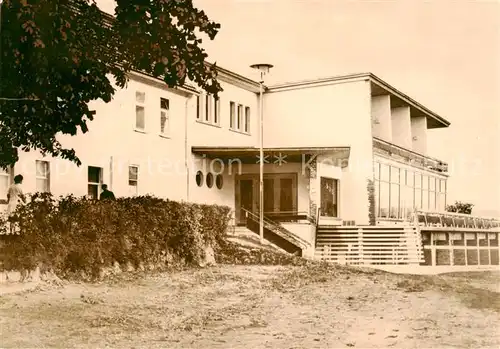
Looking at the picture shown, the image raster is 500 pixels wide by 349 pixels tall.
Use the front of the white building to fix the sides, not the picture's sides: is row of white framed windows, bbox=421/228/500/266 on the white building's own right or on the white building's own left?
on the white building's own left

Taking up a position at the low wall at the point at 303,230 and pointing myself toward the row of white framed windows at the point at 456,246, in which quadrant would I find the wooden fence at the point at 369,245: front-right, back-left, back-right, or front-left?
front-right

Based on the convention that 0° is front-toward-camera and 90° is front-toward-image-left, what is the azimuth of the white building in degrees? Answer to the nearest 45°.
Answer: approximately 0°

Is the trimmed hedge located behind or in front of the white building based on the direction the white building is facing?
in front

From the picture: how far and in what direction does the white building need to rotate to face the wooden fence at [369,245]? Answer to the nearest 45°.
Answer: approximately 45° to its left
